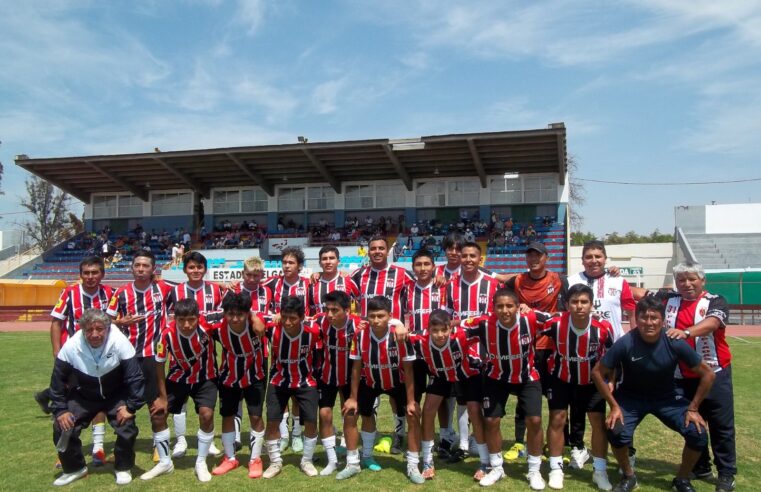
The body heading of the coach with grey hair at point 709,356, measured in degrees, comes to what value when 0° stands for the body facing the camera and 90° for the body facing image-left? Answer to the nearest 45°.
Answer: approximately 45°

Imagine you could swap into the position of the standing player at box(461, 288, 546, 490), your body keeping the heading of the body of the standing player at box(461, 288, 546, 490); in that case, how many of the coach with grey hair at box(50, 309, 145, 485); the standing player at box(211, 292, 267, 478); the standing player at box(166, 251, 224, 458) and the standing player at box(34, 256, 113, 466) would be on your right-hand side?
4

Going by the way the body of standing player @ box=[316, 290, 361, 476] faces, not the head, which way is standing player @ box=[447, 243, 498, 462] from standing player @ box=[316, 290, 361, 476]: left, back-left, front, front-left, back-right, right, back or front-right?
left

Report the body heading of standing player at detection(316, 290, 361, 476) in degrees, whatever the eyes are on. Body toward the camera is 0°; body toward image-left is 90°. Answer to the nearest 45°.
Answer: approximately 0°

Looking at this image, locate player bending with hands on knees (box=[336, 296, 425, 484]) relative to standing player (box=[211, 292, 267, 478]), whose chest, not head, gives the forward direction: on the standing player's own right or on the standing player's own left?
on the standing player's own left

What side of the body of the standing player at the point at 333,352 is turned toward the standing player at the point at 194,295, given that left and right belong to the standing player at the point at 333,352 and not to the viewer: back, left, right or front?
right

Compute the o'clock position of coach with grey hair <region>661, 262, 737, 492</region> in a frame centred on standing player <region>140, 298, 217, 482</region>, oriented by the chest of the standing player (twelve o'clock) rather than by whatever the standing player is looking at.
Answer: The coach with grey hair is roughly at 10 o'clock from the standing player.

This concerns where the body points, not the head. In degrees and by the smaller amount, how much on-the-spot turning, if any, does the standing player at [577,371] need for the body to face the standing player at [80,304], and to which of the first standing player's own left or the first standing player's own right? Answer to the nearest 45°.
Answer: approximately 90° to the first standing player's own right
